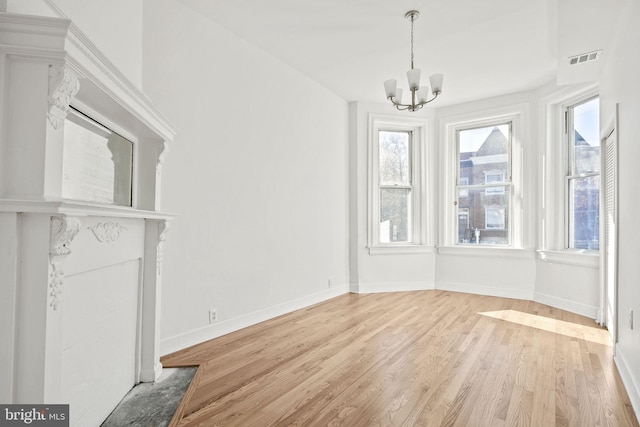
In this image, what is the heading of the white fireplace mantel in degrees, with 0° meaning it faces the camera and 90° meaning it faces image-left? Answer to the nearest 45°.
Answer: approximately 315°

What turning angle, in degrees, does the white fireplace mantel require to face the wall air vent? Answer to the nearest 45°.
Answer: approximately 45° to its left
